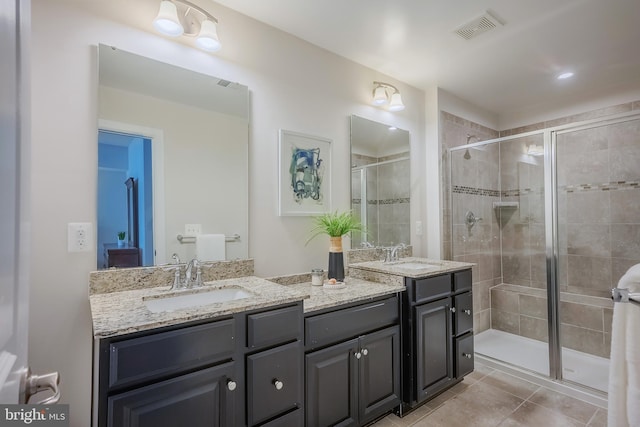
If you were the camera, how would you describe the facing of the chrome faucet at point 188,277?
facing the viewer and to the right of the viewer

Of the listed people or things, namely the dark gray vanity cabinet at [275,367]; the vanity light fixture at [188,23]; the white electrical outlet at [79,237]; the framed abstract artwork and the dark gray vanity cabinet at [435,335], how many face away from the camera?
0

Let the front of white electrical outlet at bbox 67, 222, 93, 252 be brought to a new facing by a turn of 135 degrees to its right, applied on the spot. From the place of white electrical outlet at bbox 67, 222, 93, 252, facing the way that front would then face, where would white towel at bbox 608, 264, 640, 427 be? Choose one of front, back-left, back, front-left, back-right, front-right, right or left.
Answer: back

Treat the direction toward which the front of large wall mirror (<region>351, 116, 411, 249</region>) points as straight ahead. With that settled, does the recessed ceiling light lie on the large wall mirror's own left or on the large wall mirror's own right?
on the large wall mirror's own left

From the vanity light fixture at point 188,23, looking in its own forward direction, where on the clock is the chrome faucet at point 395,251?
The chrome faucet is roughly at 10 o'clock from the vanity light fixture.

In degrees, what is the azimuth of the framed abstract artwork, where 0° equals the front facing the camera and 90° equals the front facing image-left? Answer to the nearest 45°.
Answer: approximately 315°

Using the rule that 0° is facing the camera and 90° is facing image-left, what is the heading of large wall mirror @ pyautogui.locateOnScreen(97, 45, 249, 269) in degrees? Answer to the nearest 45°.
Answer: approximately 315°

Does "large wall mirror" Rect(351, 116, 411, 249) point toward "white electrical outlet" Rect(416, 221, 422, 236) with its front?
no

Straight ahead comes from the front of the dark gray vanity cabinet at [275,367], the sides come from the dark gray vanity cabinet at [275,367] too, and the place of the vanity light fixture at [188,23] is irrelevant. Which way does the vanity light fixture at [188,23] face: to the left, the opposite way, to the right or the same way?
the same way

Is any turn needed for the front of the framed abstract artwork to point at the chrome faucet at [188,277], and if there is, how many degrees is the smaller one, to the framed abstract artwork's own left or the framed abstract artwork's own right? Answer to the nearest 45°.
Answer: approximately 90° to the framed abstract artwork's own right

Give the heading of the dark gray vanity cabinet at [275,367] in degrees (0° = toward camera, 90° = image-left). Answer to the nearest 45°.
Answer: approximately 315°

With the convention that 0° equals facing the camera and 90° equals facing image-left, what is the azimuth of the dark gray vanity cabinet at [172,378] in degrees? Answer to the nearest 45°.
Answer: approximately 315°

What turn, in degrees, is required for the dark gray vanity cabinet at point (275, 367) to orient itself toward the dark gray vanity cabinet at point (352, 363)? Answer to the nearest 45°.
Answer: approximately 90° to its left

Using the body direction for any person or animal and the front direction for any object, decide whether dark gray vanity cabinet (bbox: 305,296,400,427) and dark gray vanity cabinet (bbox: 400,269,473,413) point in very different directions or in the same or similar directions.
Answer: same or similar directions

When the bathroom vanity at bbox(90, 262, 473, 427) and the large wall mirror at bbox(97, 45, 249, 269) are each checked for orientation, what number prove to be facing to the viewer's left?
0

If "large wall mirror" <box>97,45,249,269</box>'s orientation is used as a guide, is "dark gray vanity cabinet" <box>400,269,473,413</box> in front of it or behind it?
in front

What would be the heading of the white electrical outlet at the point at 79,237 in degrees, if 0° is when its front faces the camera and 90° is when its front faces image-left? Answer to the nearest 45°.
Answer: approximately 0°

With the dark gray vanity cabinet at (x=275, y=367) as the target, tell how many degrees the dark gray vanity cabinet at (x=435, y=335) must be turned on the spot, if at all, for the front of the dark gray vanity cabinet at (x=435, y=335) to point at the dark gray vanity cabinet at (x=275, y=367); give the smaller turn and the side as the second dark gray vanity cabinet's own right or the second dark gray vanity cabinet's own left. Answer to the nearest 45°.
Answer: approximately 90° to the second dark gray vanity cabinet's own right

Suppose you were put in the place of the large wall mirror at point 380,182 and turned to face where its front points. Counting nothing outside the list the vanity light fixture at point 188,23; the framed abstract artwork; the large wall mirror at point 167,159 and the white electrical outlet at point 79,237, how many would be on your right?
4
